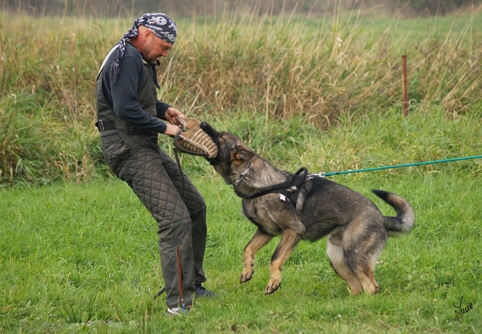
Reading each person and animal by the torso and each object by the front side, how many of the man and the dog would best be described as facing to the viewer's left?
1

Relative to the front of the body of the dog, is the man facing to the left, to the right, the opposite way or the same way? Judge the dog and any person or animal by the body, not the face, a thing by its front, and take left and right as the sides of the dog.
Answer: the opposite way

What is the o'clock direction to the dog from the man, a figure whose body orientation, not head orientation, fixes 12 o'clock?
The dog is roughly at 12 o'clock from the man.

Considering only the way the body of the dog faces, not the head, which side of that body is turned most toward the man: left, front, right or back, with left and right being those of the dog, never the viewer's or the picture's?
front

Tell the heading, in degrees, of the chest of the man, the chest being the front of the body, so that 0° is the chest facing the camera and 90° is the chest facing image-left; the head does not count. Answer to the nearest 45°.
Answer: approximately 270°

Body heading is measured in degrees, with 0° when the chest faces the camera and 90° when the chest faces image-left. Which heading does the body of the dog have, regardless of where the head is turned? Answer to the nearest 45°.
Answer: approximately 90°
